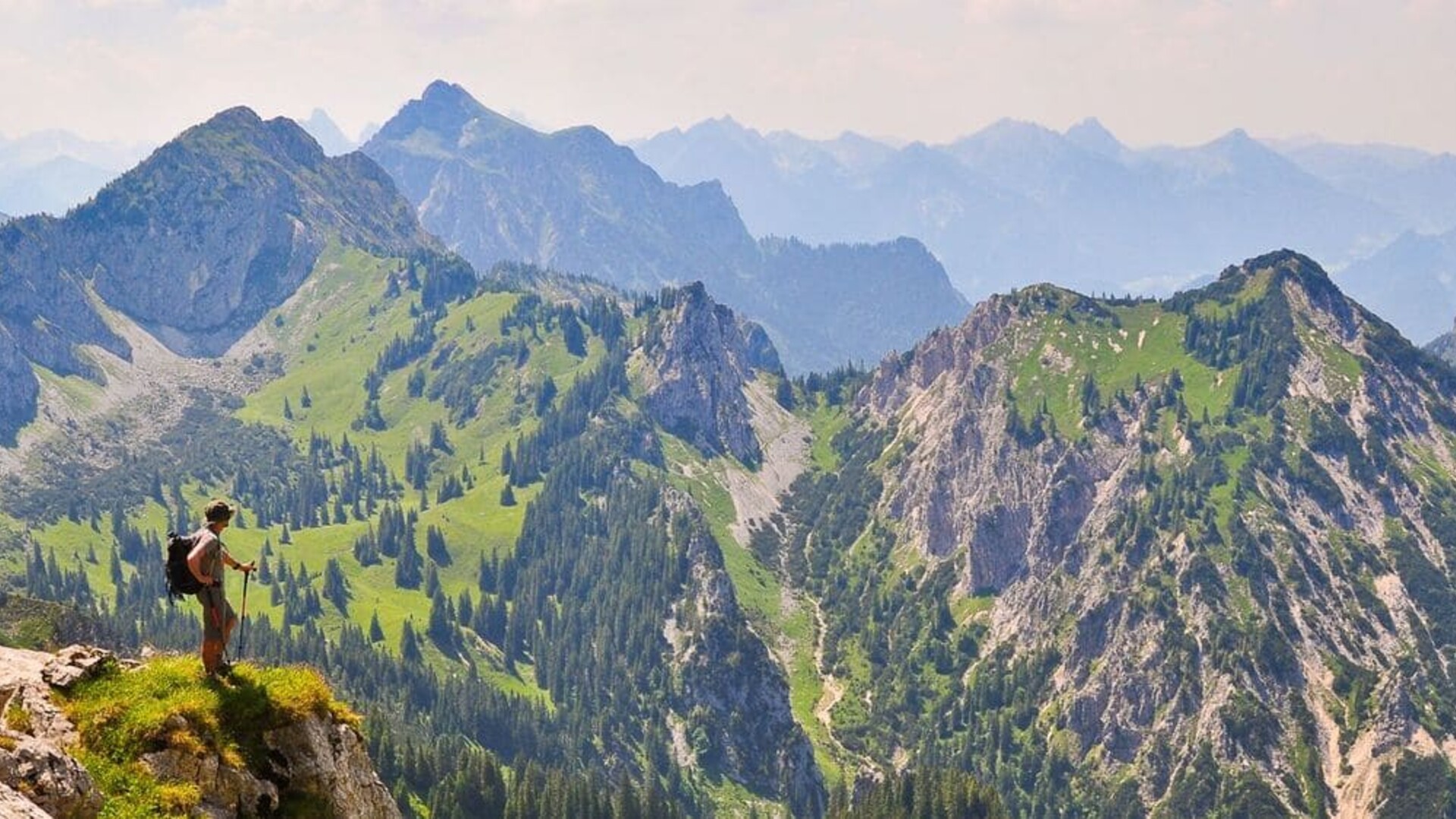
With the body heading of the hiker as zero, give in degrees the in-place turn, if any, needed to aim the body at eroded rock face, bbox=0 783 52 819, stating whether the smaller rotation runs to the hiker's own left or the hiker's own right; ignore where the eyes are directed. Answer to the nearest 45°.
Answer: approximately 90° to the hiker's own right

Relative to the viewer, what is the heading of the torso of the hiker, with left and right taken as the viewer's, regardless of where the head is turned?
facing to the right of the viewer
